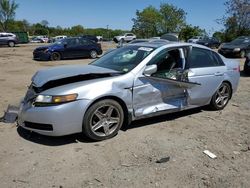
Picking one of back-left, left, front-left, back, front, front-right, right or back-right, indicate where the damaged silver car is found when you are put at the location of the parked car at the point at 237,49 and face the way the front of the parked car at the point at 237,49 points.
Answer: front-left

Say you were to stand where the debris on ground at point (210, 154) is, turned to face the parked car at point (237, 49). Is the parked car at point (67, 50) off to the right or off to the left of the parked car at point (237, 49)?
left

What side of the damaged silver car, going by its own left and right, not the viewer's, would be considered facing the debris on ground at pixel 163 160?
left

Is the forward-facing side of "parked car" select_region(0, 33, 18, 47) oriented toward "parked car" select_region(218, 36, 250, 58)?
no

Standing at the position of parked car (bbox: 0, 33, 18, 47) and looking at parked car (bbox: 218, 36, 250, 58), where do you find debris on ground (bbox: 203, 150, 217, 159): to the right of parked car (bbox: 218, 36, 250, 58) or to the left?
right

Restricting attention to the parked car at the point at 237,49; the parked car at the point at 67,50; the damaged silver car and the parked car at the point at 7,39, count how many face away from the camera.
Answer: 0

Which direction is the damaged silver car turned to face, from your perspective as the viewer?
facing the viewer and to the left of the viewer

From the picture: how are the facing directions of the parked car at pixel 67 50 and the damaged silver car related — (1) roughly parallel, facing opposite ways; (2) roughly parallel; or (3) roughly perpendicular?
roughly parallel

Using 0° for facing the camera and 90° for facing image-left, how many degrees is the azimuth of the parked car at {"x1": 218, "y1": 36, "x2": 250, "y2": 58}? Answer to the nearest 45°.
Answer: approximately 45°

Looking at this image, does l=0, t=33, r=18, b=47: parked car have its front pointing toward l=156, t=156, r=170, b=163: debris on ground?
no

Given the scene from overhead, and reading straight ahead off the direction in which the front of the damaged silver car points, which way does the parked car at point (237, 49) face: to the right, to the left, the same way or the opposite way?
the same way

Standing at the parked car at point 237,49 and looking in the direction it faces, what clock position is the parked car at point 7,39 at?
the parked car at point 7,39 is roughly at 2 o'clock from the parked car at point 237,49.

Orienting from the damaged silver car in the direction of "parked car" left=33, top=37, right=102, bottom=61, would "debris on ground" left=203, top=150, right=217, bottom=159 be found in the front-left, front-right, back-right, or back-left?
back-right

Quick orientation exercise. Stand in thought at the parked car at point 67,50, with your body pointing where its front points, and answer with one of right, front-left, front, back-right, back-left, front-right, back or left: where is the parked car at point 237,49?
back-left

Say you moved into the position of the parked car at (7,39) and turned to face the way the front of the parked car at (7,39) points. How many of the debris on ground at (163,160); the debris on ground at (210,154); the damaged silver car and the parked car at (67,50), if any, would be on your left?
4

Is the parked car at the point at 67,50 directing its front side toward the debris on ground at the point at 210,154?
no

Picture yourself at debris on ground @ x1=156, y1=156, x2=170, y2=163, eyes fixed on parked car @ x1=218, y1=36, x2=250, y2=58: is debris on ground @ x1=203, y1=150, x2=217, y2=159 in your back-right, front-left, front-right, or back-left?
front-right
